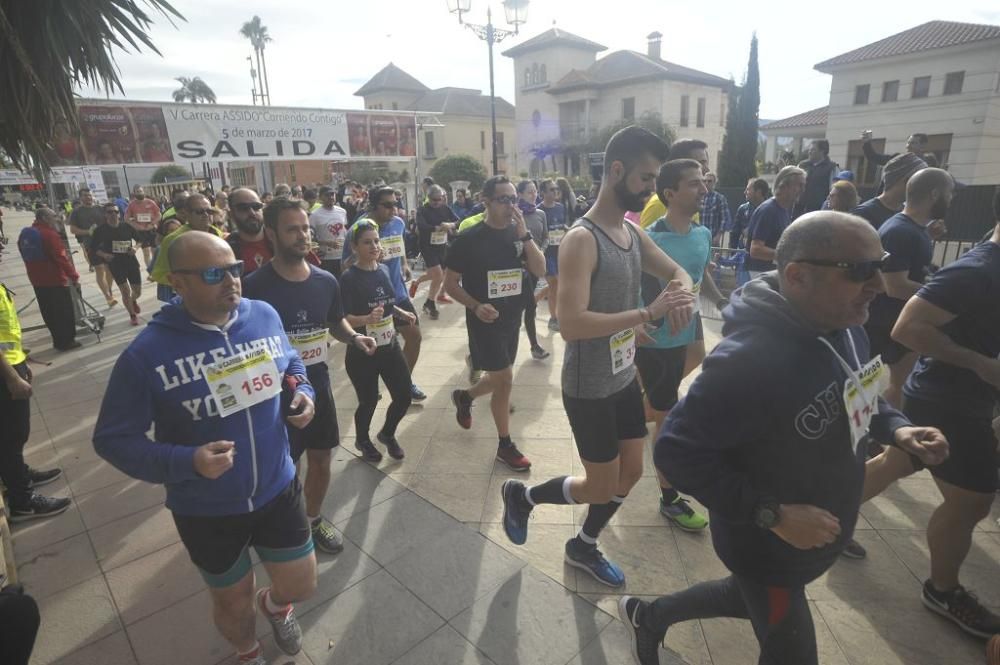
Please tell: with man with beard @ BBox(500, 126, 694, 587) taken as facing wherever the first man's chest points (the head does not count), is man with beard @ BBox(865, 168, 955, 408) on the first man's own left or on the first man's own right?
on the first man's own left

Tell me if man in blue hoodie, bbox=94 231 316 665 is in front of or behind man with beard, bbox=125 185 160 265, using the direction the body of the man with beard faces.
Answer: in front

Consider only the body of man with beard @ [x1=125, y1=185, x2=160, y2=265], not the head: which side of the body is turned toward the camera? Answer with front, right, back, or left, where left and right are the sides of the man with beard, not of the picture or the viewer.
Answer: front

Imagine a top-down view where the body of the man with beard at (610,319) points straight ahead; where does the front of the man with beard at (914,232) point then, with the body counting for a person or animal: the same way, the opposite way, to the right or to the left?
the same way

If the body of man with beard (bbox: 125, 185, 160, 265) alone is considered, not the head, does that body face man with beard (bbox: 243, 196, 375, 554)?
yes

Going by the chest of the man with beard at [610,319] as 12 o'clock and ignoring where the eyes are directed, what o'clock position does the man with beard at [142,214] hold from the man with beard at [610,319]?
the man with beard at [142,214] is roughly at 6 o'clock from the man with beard at [610,319].

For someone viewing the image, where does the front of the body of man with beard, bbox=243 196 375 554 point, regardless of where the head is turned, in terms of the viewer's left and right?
facing the viewer and to the right of the viewer

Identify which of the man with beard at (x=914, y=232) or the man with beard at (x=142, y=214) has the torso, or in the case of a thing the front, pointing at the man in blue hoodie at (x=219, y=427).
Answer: the man with beard at (x=142, y=214)

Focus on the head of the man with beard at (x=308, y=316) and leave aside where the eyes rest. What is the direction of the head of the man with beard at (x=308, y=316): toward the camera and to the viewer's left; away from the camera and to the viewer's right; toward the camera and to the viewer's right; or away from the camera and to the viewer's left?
toward the camera and to the viewer's right

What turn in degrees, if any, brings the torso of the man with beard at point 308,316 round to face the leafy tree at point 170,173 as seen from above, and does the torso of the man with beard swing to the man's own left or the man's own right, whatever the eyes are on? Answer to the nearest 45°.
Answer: approximately 135° to the man's own left
